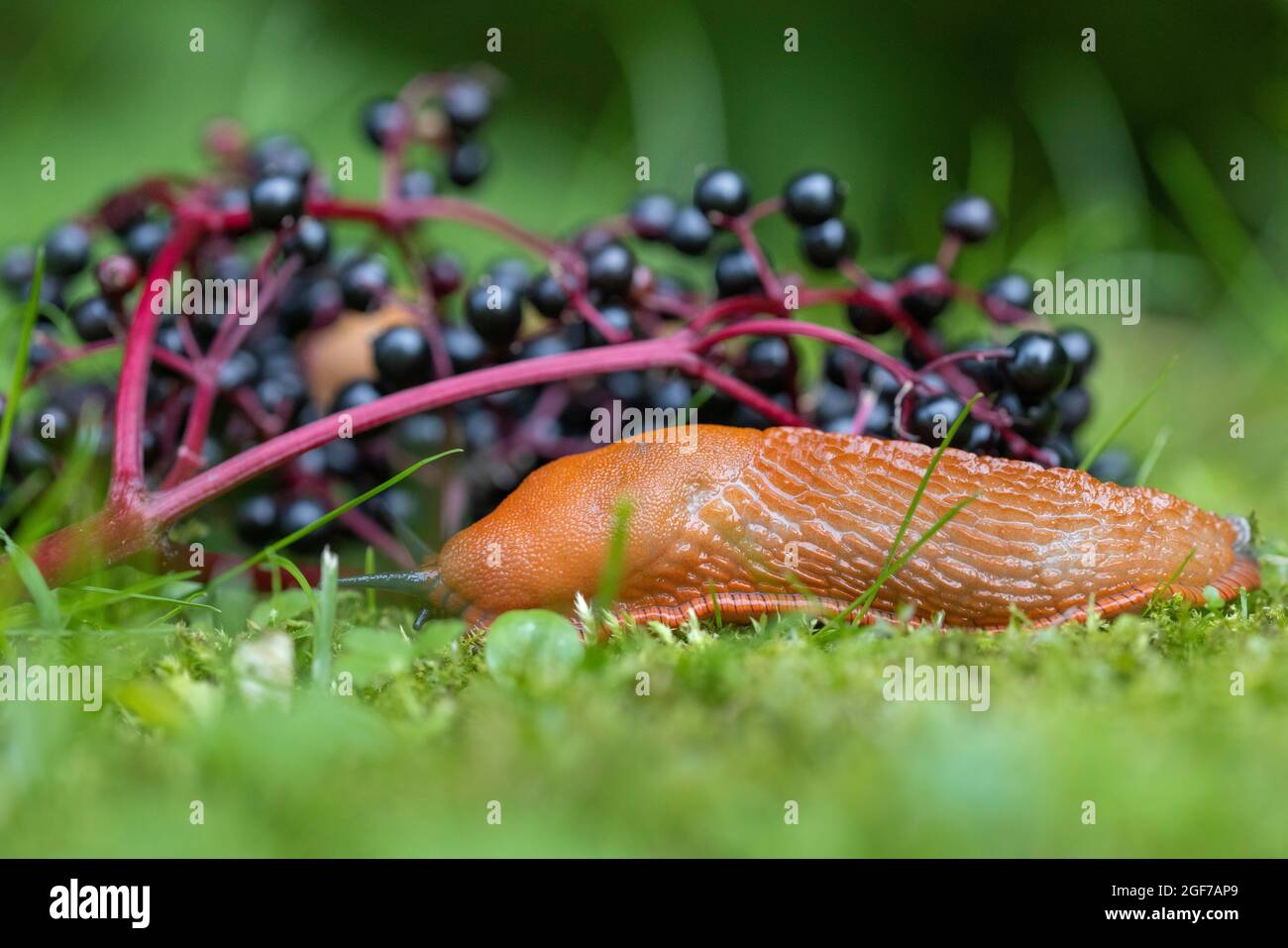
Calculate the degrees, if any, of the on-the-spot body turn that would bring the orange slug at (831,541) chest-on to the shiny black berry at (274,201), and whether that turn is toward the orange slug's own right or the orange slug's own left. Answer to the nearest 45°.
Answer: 0° — it already faces it

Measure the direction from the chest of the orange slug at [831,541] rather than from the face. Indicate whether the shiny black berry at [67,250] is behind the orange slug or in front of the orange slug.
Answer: in front

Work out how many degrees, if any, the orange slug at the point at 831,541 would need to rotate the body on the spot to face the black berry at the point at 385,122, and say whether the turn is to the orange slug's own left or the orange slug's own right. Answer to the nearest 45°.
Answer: approximately 45° to the orange slug's own right

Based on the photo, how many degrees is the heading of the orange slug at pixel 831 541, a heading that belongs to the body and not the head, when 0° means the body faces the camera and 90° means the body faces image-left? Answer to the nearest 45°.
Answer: approximately 90°

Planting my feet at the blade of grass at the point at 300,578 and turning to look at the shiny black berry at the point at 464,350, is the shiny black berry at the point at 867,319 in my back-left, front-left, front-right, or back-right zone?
front-right

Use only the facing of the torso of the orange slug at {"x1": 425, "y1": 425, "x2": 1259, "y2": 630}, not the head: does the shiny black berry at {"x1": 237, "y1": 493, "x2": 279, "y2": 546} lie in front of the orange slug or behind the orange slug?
in front
